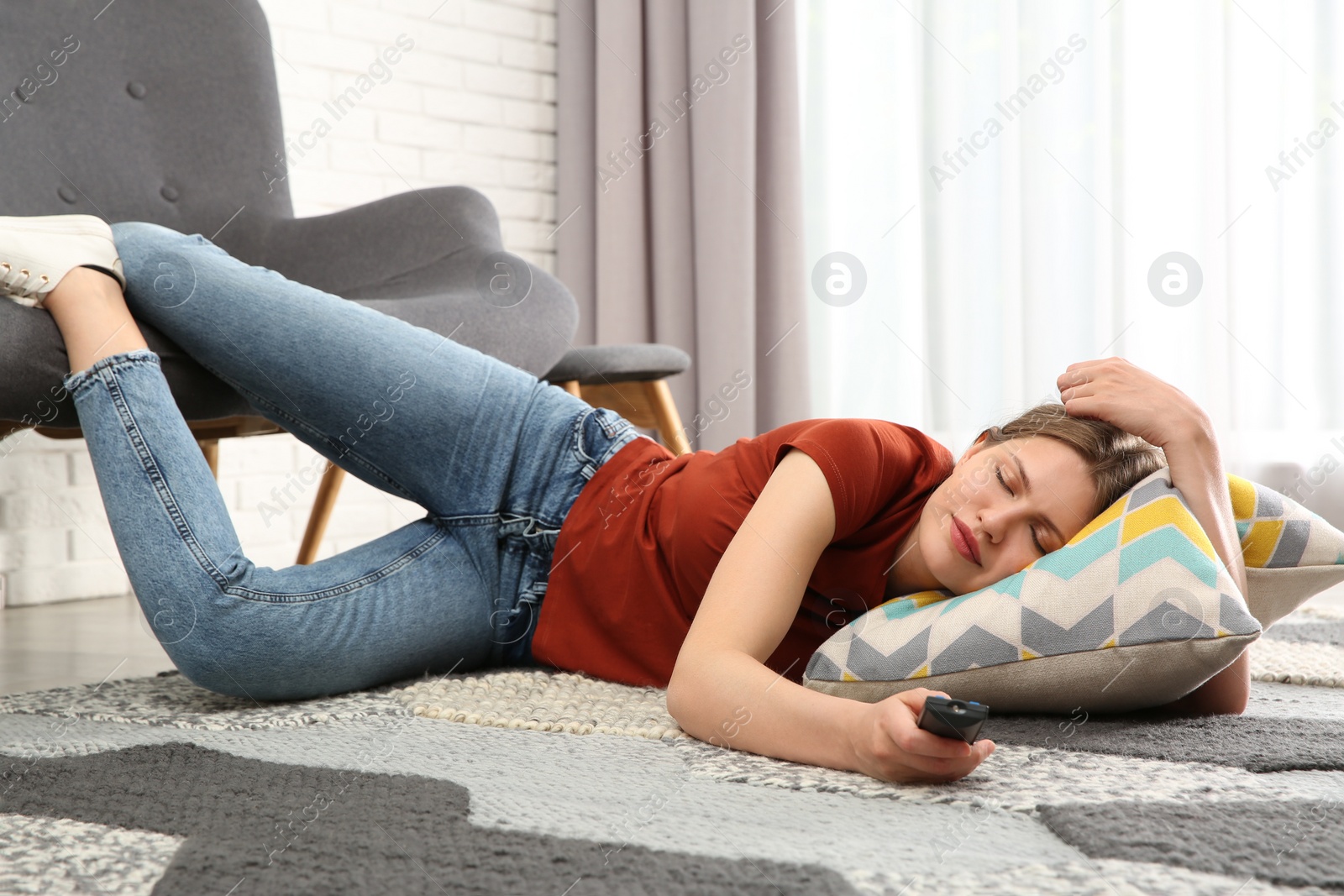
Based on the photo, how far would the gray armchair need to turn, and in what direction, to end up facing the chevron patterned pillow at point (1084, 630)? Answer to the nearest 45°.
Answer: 0° — it already faces it

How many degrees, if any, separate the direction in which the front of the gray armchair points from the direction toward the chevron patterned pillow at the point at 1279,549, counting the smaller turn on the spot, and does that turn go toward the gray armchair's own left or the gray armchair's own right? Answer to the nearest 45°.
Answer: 0° — it already faces it

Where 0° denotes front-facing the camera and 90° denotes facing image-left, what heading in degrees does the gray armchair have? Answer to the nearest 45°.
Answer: approximately 315°

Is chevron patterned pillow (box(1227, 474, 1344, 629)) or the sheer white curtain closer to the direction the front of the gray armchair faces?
the chevron patterned pillow

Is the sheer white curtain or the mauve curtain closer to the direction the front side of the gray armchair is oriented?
the sheer white curtain

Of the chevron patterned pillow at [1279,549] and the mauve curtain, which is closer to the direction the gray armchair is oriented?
the chevron patterned pillow

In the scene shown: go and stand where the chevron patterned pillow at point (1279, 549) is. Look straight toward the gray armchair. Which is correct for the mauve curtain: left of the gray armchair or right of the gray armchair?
right

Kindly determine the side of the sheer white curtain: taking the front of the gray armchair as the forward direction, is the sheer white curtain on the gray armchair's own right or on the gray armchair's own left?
on the gray armchair's own left

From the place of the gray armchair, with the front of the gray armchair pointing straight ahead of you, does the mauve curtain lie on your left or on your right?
on your left
